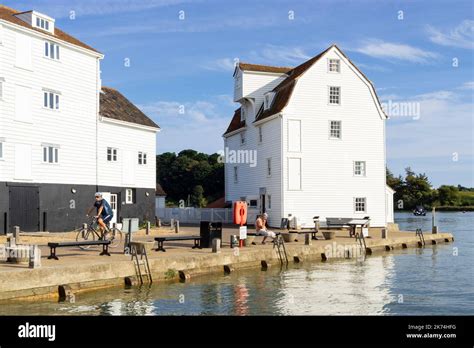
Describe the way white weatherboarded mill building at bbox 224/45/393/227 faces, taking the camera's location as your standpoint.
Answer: facing the viewer and to the left of the viewer

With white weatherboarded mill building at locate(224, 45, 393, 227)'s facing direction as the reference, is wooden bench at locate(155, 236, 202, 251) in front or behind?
in front

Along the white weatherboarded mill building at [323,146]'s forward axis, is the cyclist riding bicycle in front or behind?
in front
